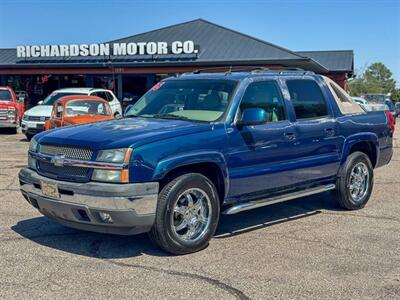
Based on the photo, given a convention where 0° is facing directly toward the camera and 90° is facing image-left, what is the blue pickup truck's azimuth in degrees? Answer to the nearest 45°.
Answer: approximately 45°

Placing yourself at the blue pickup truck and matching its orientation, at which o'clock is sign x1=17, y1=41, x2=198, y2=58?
The sign is roughly at 4 o'clock from the blue pickup truck.

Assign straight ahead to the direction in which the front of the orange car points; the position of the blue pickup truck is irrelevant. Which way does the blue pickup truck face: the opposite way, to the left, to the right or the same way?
to the right

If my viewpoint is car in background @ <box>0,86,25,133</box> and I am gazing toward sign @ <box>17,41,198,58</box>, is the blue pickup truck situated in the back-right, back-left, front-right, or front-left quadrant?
back-right

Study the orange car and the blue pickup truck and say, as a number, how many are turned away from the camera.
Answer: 0

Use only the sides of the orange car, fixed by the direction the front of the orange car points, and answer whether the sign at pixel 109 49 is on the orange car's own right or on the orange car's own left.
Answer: on the orange car's own left

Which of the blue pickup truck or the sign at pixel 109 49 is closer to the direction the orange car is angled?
the blue pickup truck

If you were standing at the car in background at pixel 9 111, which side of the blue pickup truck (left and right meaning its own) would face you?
right
